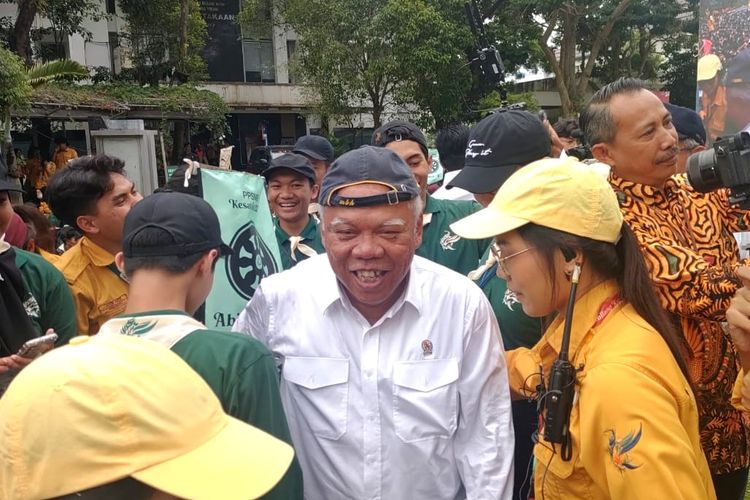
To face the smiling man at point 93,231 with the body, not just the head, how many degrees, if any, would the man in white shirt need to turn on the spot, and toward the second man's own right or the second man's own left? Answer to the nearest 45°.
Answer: approximately 135° to the second man's own right

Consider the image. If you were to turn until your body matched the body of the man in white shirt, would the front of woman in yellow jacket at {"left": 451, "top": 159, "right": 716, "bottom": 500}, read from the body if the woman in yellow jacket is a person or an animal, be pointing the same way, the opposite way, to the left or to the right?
to the right

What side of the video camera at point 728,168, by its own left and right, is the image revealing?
left

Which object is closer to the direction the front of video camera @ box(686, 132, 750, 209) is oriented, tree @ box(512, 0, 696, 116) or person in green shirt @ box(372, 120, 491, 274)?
the person in green shirt

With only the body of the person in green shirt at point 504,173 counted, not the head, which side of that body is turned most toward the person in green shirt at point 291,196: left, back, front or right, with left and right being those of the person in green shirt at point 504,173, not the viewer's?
right

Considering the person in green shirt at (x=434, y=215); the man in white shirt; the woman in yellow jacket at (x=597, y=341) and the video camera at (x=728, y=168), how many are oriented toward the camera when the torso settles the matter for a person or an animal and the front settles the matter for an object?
2

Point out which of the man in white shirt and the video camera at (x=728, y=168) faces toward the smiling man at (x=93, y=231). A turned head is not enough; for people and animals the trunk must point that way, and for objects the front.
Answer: the video camera

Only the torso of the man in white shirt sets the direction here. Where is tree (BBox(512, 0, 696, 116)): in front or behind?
behind

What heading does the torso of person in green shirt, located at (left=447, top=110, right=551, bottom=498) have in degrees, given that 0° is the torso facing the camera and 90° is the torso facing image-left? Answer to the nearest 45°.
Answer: approximately 45°

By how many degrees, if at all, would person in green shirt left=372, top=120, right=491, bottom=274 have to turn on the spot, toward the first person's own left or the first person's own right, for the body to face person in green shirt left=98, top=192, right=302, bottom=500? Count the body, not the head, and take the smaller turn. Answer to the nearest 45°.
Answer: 0° — they already face them

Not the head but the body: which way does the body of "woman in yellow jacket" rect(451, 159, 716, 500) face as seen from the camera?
to the viewer's left

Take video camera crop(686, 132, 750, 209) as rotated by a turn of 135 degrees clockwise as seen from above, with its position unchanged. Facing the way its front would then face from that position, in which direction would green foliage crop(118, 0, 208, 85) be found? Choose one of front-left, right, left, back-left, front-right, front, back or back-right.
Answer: left

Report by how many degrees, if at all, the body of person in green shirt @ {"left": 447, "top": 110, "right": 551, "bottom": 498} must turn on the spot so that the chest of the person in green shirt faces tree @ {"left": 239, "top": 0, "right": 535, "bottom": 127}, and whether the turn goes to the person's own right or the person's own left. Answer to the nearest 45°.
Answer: approximately 135° to the person's own right

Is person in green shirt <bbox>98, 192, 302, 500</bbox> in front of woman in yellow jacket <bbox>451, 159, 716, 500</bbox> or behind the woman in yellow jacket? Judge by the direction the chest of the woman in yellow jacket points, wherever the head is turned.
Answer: in front

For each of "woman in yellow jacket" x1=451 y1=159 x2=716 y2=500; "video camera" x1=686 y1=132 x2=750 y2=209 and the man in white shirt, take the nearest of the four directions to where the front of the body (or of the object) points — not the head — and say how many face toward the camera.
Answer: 1

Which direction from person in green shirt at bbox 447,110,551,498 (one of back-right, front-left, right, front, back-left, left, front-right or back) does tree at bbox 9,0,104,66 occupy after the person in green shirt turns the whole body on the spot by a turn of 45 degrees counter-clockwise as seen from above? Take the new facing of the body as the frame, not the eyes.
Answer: back-right
